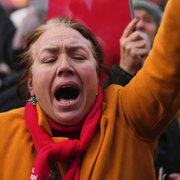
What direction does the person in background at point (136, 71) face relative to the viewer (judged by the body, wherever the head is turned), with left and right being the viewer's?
facing the viewer and to the left of the viewer

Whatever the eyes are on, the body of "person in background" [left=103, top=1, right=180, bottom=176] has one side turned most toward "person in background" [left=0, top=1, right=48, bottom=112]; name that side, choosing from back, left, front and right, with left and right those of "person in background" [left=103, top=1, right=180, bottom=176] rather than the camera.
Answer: right

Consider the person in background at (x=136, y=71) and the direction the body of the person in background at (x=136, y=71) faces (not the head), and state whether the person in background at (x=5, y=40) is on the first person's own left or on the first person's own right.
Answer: on the first person's own right

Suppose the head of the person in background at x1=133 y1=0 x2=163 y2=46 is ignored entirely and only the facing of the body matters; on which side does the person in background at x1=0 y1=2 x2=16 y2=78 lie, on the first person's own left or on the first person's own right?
on the first person's own right
